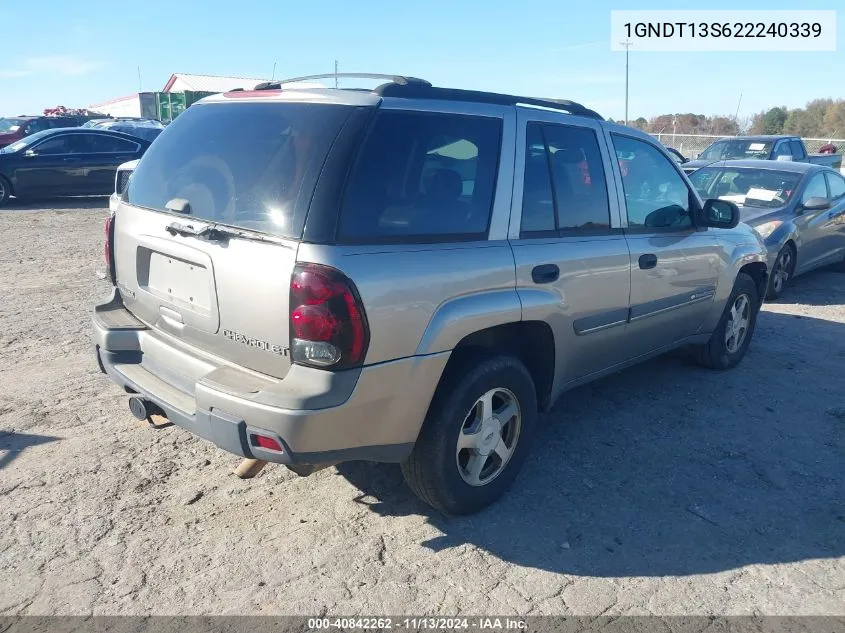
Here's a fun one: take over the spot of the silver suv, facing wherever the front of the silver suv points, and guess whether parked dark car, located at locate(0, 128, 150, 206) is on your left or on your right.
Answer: on your left

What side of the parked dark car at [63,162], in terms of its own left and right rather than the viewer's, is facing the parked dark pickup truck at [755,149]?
back

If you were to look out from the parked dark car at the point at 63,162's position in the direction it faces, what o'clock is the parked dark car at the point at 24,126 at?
the parked dark car at the point at 24,126 is roughly at 3 o'clock from the parked dark car at the point at 63,162.

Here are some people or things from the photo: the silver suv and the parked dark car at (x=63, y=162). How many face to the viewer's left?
1

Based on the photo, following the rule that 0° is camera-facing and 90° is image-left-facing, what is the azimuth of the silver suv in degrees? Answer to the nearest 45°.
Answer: approximately 225°

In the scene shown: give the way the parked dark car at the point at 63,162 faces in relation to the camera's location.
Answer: facing to the left of the viewer

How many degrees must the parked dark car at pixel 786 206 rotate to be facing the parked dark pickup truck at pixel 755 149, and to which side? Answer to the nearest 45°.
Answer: approximately 135° to its right

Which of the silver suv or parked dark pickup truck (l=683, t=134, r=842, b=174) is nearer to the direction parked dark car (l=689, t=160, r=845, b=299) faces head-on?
the silver suv

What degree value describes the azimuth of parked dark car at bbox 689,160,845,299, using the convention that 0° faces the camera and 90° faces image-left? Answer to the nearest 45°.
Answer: approximately 45°

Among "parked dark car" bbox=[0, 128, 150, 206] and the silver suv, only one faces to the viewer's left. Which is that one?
the parked dark car

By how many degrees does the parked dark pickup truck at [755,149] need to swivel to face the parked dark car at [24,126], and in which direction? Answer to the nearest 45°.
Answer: approximately 45° to its right

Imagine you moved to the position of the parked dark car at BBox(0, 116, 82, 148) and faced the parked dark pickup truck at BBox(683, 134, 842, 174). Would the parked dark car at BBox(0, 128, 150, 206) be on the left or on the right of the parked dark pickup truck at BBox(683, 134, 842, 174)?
right

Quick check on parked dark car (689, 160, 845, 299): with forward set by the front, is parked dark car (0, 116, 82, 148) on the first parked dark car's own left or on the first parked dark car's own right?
on the first parked dark car's own right
